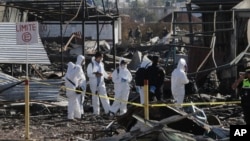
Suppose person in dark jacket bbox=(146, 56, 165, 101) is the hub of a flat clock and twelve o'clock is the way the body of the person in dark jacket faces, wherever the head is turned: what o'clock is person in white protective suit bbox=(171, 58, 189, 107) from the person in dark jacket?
The person in white protective suit is roughly at 2 o'clock from the person in dark jacket.

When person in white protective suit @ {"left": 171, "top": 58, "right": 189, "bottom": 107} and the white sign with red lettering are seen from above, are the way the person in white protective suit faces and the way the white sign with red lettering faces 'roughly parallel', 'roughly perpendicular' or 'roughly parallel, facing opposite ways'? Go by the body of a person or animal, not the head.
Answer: roughly perpendicular

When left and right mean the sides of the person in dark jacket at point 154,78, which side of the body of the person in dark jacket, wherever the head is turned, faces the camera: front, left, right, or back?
back
